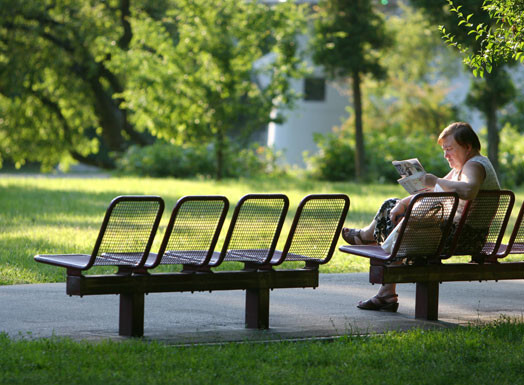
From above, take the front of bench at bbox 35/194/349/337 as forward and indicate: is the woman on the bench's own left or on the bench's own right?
on the bench's own right

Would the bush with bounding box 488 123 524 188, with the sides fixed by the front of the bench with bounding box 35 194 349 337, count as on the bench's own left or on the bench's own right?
on the bench's own right

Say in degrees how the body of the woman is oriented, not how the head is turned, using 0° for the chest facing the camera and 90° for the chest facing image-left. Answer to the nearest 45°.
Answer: approximately 90°

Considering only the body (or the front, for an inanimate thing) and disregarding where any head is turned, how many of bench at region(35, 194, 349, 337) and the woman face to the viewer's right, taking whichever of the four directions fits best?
0

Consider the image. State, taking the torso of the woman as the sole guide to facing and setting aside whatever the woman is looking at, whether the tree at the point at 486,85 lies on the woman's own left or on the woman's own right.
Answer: on the woman's own right

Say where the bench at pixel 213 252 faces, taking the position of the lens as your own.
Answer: facing away from the viewer and to the left of the viewer

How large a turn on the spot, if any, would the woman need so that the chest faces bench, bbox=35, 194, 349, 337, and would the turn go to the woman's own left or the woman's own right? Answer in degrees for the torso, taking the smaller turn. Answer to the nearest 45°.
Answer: approximately 45° to the woman's own left
